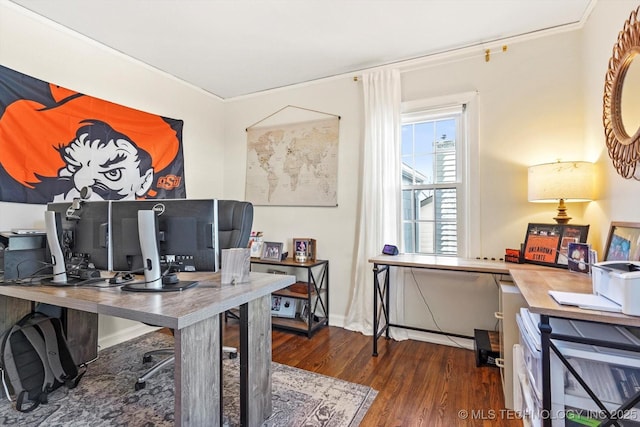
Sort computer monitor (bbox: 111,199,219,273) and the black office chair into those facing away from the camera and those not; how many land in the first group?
1

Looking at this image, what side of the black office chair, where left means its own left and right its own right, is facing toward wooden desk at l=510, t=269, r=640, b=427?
left

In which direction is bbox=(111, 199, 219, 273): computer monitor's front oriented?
away from the camera

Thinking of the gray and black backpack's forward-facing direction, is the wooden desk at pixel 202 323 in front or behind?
behind

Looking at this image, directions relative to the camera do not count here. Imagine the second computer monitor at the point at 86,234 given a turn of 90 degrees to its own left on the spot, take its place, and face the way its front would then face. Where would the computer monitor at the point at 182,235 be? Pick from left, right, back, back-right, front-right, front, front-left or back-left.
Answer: back

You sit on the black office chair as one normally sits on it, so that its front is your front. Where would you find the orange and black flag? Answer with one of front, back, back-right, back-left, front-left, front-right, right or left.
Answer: right

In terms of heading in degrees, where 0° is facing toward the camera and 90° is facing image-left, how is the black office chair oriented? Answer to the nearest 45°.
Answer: approximately 45°

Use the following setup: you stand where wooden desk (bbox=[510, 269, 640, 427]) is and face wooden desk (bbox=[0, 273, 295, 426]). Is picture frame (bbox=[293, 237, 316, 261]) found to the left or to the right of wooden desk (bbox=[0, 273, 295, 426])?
right

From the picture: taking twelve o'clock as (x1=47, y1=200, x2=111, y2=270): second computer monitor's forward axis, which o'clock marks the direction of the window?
The window is roughly at 2 o'clock from the second computer monitor.

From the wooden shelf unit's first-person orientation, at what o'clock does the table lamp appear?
The table lamp is roughly at 9 o'clock from the wooden shelf unit.

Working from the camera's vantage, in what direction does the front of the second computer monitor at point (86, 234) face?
facing away from the viewer and to the right of the viewer

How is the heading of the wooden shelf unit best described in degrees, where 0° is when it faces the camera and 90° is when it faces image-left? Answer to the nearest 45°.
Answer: approximately 45°

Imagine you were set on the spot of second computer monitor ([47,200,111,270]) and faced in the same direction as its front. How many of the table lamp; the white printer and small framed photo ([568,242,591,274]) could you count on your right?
3

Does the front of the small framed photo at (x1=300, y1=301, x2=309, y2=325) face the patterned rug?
yes
